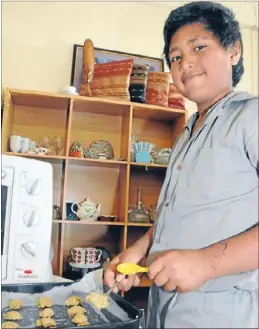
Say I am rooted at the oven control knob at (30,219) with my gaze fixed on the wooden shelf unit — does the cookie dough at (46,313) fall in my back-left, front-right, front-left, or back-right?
back-right

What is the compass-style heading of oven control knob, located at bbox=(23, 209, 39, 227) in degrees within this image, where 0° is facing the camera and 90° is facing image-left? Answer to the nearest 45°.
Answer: approximately 0°

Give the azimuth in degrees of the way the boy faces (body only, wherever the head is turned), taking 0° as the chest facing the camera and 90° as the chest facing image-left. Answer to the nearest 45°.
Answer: approximately 45°

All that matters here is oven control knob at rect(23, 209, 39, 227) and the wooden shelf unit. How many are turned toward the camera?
2

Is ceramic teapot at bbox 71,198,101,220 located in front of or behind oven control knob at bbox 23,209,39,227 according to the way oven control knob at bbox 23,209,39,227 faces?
behind
